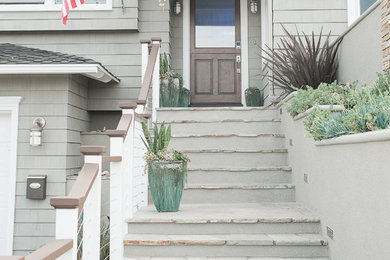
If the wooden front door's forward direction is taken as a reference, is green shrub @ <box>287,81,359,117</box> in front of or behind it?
in front

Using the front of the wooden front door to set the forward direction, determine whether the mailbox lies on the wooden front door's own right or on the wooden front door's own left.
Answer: on the wooden front door's own right

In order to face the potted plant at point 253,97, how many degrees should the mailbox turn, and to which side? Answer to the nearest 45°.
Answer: approximately 90° to its left

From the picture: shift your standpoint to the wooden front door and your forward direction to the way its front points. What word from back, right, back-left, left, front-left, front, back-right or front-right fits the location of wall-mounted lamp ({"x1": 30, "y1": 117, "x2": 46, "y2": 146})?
front-right

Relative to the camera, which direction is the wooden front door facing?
toward the camera

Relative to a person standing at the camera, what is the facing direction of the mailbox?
facing the viewer

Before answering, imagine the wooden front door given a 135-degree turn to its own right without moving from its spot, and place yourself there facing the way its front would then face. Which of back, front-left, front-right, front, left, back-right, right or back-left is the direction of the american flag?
left

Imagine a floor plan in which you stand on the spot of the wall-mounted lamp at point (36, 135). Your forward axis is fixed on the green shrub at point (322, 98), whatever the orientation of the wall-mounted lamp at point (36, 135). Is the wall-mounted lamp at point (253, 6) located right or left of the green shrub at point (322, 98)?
left

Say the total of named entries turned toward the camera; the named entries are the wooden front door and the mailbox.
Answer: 2

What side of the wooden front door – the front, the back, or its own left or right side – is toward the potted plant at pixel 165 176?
front
